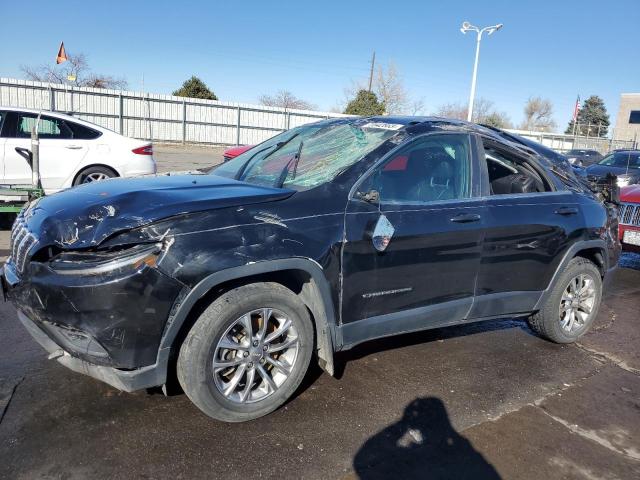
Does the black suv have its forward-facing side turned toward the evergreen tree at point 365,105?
no

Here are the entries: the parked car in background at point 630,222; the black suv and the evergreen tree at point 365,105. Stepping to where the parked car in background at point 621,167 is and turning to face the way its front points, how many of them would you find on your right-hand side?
1

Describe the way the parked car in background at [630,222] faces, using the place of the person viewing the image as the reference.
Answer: facing the viewer and to the left of the viewer

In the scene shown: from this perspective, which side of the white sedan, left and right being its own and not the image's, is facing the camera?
left

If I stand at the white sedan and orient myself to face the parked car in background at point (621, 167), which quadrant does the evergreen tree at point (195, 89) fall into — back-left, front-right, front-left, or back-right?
front-left

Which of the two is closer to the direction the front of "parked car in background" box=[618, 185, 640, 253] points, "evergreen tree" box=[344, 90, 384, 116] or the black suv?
the black suv

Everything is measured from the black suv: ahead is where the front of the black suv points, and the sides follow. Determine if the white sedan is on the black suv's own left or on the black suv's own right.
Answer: on the black suv's own right

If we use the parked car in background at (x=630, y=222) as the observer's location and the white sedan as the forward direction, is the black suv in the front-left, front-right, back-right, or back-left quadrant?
front-left

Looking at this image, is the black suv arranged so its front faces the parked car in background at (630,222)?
no

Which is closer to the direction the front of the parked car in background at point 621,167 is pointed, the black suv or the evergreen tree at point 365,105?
the black suv

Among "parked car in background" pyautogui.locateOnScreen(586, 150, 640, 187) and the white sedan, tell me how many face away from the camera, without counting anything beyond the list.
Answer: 0

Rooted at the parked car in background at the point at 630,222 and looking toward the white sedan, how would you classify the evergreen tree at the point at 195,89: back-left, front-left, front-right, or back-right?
front-right

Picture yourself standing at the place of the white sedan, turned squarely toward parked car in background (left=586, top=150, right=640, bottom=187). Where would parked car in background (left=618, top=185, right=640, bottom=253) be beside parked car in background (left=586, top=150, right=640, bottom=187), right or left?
right

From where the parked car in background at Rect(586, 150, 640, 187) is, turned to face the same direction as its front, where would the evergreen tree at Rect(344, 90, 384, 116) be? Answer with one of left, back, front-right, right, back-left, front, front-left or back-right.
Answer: right

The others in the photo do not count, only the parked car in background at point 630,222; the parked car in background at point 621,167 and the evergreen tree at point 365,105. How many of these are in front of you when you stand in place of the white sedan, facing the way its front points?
0

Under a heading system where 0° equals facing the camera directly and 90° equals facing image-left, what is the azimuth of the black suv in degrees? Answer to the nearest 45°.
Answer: approximately 45°

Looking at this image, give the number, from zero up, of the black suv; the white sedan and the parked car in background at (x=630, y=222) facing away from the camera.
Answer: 0

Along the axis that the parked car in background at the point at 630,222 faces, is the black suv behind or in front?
in front

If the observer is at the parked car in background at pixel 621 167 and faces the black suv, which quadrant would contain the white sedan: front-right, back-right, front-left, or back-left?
front-right
